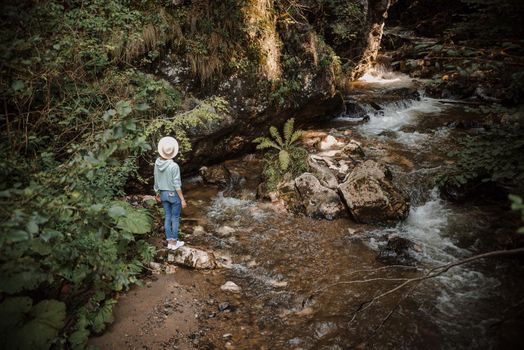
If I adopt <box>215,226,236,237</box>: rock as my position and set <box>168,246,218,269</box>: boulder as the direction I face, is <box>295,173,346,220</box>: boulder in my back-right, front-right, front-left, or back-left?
back-left

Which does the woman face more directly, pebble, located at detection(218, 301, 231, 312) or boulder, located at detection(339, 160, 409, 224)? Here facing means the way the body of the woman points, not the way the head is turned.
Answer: the boulder

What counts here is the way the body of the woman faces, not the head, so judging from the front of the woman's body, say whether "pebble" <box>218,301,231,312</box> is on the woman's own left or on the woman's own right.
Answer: on the woman's own right

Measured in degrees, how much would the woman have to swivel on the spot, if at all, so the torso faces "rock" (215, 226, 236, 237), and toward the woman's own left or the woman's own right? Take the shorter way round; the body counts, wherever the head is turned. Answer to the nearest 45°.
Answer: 0° — they already face it

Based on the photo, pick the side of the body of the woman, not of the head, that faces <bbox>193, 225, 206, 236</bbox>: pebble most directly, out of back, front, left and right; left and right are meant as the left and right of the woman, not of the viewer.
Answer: front

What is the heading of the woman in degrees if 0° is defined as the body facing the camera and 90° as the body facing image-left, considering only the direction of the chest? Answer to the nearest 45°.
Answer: approximately 225°

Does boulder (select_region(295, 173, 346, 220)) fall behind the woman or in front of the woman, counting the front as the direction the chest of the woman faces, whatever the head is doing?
in front

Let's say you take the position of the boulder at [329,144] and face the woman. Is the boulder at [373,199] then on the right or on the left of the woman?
left

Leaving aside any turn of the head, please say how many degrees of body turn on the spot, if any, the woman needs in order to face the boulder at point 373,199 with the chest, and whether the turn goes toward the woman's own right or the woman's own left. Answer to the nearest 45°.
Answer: approximately 45° to the woman's own right

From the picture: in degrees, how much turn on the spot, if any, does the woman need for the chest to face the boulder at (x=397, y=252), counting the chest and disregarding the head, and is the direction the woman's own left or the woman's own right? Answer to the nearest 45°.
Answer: approximately 45° to the woman's own right

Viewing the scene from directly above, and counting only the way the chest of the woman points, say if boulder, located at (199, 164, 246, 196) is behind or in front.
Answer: in front
